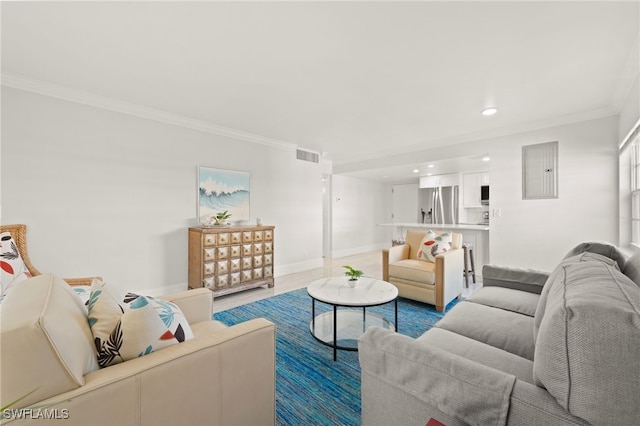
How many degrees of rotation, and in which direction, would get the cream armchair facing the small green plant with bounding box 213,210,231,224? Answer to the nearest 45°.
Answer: approximately 45° to its right

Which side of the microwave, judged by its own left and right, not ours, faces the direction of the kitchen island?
front

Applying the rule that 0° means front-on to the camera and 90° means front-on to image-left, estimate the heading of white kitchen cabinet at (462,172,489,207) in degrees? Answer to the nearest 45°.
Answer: approximately 0°

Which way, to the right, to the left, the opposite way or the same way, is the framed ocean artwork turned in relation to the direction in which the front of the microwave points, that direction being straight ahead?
to the left

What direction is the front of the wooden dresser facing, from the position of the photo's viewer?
facing the viewer and to the right of the viewer

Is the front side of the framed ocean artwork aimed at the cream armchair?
yes

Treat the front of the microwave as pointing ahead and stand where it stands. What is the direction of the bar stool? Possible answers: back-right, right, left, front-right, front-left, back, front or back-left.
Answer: front

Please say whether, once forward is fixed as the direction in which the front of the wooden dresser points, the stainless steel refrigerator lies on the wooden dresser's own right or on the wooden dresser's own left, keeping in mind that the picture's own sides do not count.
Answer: on the wooden dresser's own left

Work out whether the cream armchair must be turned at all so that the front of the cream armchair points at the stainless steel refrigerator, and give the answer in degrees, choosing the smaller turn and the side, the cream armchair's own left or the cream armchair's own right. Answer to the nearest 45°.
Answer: approximately 135° to the cream armchair's own right

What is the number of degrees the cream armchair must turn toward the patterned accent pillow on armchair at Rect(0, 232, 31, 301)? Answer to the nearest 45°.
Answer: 0° — it already faces it

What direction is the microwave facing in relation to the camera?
toward the camera

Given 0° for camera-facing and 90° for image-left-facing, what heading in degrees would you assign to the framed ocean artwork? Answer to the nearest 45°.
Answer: approximately 315°

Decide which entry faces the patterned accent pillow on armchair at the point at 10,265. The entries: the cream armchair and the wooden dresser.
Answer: the cream armchair

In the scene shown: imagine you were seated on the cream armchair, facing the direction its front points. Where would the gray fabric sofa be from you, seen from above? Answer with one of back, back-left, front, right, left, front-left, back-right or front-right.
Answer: front-left

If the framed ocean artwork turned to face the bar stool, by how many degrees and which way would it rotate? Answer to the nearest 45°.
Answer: approximately 45° to its left

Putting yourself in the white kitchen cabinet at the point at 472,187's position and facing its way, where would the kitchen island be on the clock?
The kitchen island is roughly at 12 o'clock from the white kitchen cabinet.

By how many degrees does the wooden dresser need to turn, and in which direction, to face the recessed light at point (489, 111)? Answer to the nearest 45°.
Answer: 0° — it already faces it

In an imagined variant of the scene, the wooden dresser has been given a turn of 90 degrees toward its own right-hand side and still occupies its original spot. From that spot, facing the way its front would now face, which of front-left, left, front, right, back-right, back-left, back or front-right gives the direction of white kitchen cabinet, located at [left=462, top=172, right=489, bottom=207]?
back-left
